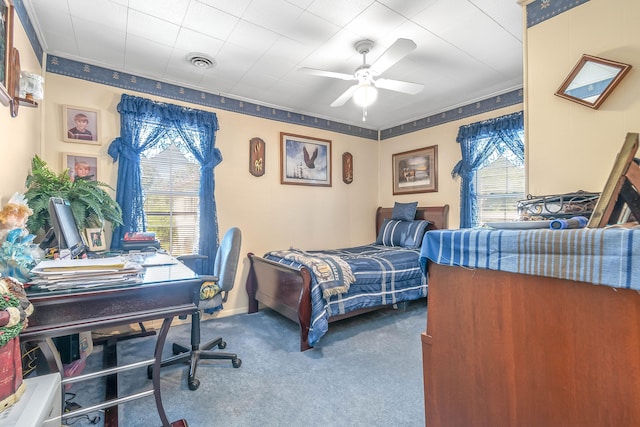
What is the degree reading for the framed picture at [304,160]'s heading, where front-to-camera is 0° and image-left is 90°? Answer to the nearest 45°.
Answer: approximately 315°

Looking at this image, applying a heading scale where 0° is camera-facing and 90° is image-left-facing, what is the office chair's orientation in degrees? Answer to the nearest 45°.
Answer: approximately 90°

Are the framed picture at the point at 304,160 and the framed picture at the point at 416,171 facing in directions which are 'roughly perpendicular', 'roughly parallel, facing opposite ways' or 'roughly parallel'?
roughly perpendicular

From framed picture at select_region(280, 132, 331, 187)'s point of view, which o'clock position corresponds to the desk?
The desk is roughly at 2 o'clock from the framed picture.

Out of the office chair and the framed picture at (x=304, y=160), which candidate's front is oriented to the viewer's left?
the office chair

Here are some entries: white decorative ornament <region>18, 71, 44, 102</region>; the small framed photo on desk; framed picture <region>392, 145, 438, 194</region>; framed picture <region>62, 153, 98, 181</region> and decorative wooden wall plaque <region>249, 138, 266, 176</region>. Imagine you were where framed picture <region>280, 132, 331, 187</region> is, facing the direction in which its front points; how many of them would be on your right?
4

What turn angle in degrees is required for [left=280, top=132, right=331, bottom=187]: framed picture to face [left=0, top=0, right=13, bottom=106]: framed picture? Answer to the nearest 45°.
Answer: approximately 90° to its right

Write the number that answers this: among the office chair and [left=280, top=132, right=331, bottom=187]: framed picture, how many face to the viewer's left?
1

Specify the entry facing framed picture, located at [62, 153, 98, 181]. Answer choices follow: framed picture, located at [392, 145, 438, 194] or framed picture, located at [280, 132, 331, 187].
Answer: framed picture, located at [392, 145, 438, 194]

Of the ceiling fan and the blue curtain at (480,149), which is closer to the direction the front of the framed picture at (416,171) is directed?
the ceiling fan

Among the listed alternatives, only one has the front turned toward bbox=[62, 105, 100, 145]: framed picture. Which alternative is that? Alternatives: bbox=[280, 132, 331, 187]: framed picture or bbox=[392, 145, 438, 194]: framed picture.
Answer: bbox=[392, 145, 438, 194]: framed picture

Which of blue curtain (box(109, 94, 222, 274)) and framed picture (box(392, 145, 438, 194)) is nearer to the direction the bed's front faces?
the blue curtain

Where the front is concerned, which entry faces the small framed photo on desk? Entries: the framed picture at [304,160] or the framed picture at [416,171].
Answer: the framed picture at [416,171]
